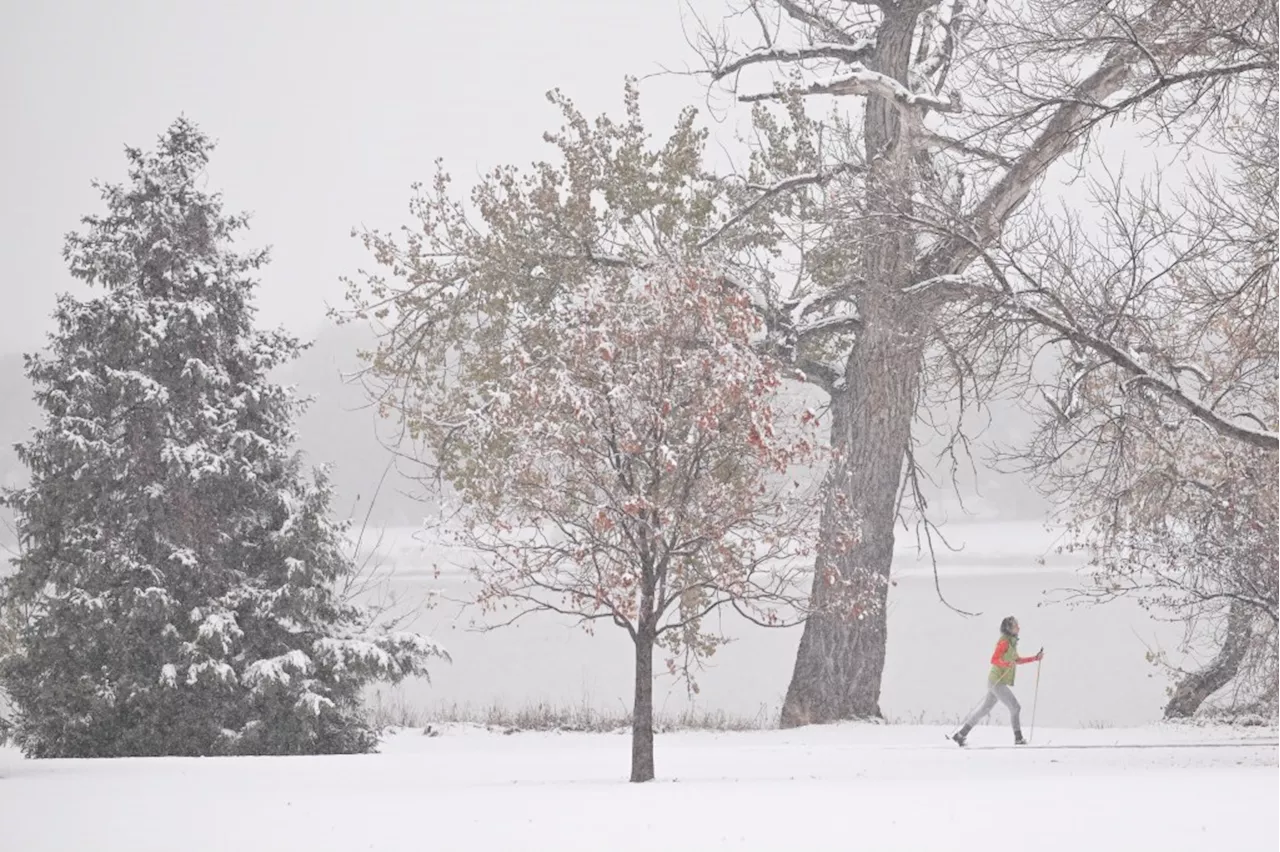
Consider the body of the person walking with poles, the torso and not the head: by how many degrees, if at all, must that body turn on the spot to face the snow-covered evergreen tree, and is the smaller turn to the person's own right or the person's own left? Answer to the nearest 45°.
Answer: approximately 180°

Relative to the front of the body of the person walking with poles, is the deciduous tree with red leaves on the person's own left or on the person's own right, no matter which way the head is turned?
on the person's own right

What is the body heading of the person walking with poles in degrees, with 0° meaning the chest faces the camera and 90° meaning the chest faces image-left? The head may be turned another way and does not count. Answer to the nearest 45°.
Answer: approximately 270°

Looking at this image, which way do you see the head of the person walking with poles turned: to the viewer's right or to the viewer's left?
to the viewer's right

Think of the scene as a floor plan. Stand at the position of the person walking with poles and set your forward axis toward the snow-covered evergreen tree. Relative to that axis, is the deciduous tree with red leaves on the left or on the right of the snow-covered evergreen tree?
left
